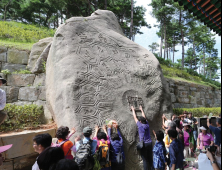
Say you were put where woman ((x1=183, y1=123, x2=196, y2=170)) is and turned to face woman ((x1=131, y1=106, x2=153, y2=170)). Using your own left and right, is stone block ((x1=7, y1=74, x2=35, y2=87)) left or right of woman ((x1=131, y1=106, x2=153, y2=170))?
right

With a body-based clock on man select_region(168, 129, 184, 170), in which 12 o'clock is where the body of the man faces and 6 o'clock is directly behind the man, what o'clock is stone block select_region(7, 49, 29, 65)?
The stone block is roughly at 11 o'clock from the man.

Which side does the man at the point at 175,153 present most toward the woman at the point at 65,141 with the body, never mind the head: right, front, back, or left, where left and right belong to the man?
left

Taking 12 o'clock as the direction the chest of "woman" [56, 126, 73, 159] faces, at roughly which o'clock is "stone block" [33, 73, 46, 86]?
The stone block is roughly at 10 o'clock from the woman.

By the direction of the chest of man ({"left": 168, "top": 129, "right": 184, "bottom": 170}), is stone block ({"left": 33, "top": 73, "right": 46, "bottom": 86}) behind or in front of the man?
in front

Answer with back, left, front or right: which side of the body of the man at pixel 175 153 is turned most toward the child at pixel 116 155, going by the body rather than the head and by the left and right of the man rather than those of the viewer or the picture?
left

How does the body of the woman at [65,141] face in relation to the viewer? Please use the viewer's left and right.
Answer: facing away from the viewer and to the right of the viewer

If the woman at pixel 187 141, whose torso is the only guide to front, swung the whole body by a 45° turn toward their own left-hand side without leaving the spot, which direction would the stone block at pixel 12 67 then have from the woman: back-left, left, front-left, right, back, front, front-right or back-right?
back-right

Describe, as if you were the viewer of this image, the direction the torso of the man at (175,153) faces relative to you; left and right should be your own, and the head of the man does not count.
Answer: facing away from the viewer and to the left of the viewer
